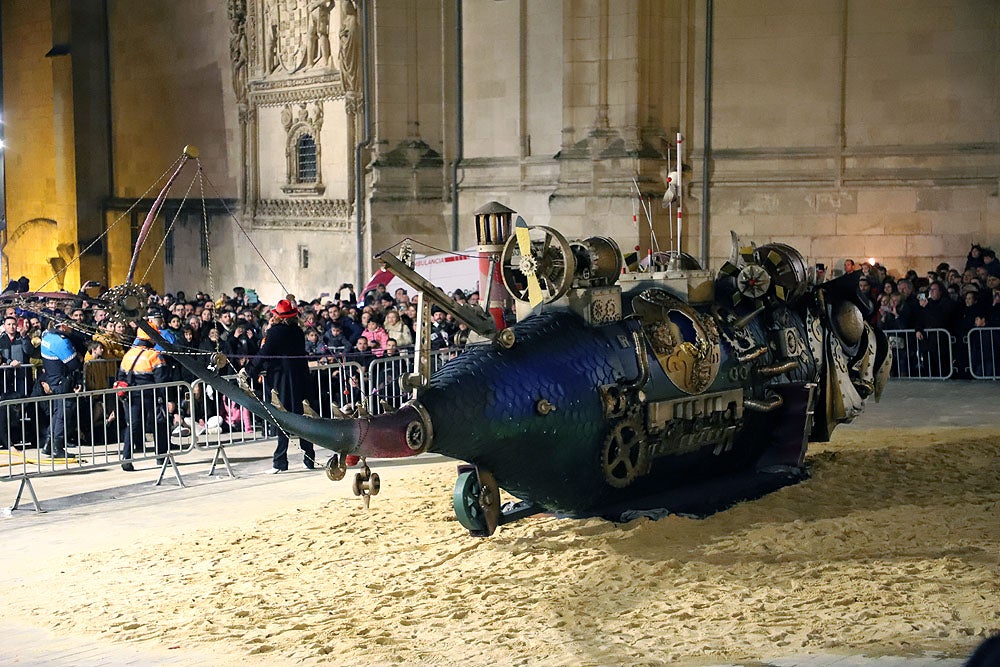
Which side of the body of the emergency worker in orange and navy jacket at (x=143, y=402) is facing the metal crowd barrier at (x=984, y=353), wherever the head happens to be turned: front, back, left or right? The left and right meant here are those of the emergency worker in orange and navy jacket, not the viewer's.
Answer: right

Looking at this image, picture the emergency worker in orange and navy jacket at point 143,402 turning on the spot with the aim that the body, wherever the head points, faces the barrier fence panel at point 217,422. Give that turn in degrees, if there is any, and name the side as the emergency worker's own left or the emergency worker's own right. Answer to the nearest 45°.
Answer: approximately 45° to the emergency worker's own right

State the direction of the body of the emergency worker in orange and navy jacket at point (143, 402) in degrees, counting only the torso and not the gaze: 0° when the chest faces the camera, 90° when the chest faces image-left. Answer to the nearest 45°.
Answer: approximately 180°

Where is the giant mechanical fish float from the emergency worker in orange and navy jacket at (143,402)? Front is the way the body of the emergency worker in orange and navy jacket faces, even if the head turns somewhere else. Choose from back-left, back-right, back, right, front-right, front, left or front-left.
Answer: back-right

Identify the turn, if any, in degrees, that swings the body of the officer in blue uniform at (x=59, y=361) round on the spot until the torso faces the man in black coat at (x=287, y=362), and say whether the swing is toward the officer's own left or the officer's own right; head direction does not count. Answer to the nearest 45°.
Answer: approximately 90° to the officer's own right

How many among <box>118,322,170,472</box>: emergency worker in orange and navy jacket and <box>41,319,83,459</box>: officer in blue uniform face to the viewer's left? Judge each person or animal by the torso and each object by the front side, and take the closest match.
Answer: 0

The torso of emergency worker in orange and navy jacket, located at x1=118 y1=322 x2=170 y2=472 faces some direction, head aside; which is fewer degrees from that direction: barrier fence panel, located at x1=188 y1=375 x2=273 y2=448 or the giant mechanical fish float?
the barrier fence panel

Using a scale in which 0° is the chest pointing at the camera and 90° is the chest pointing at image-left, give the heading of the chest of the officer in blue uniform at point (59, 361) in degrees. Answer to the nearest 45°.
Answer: approximately 225°

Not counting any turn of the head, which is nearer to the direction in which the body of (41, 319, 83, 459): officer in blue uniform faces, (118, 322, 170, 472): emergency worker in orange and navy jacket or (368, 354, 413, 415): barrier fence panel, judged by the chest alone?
the barrier fence panel
